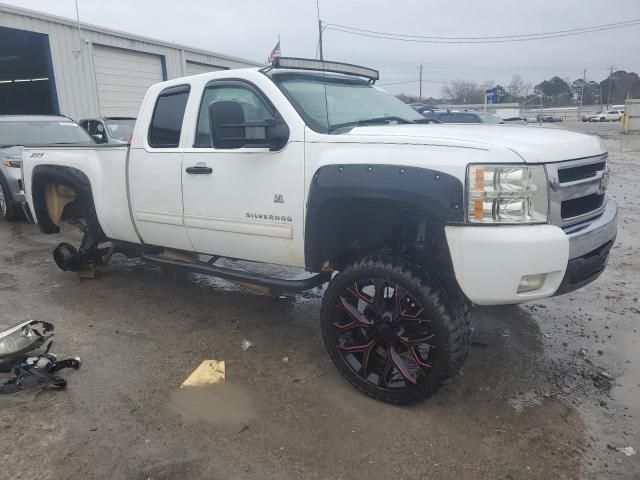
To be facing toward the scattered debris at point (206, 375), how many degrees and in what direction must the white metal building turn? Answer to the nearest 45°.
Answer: approximately 45° to its right

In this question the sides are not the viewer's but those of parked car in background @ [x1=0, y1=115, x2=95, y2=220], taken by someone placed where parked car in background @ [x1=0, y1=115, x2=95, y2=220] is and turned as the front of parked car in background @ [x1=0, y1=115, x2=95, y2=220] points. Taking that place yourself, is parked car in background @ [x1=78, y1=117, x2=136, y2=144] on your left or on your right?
on your left

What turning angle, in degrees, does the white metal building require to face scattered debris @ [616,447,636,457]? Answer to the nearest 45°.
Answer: approximately 45° to its right

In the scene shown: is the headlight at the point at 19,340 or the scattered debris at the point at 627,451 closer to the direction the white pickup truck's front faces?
the scattered debris

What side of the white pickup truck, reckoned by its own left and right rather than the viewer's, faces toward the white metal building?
back

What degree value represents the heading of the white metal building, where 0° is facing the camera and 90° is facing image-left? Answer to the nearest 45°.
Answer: approximately 315°

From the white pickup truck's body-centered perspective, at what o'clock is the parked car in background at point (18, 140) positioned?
The parked car in background is roughly at 6 o'clock from the white pickup truck.

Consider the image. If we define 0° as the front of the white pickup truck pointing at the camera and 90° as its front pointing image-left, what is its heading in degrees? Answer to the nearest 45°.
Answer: approximately 315°

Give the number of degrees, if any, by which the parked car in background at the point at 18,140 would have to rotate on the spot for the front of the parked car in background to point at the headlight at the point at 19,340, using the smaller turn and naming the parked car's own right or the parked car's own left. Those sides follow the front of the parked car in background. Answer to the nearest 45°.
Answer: approximately 45° to the parked car's own right
